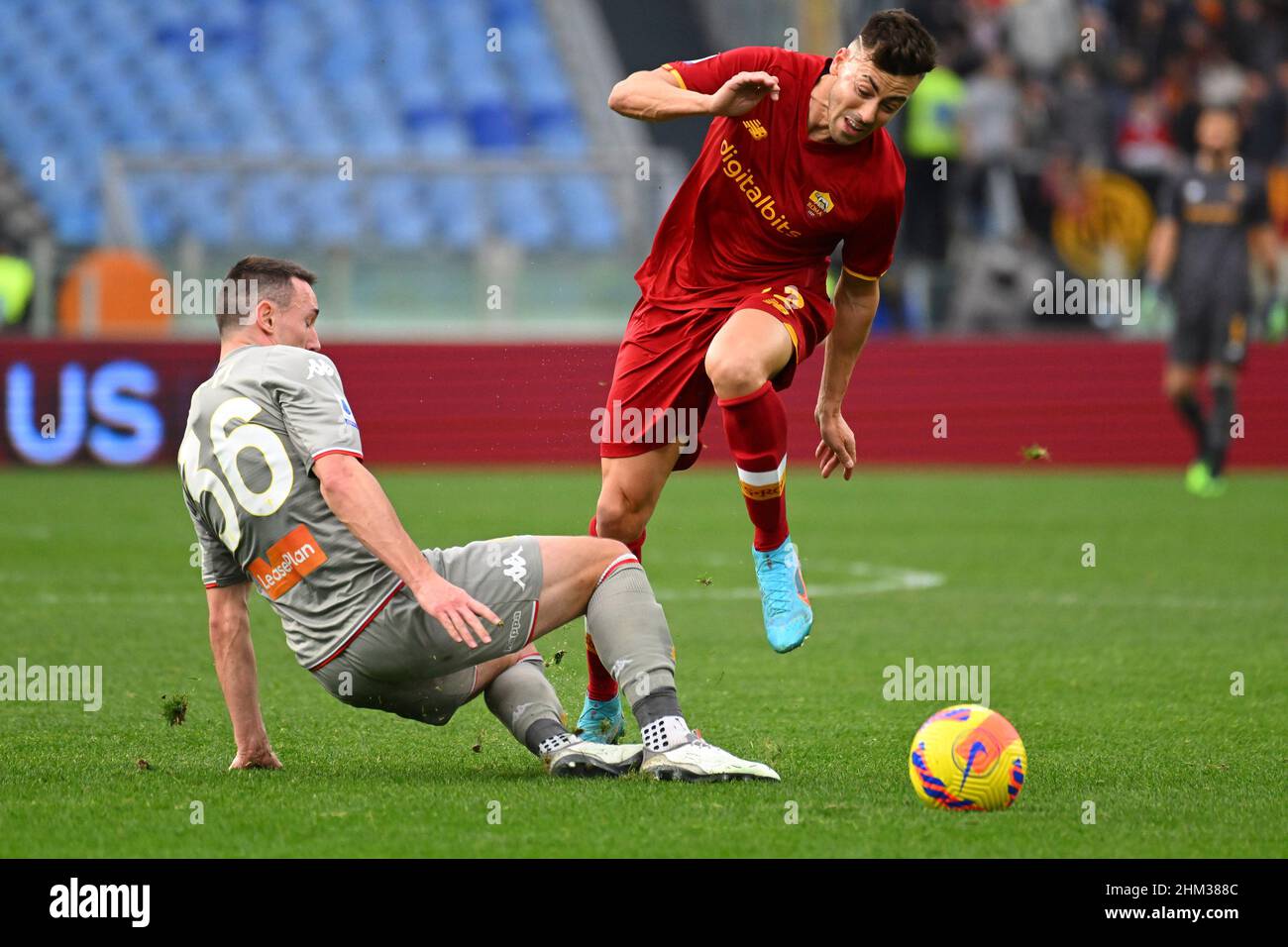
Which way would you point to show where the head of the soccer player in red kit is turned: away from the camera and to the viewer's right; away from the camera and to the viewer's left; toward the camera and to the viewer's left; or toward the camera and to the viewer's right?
toward the camera and to the viewer's right

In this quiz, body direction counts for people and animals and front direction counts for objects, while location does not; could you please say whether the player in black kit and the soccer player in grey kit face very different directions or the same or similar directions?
very different directions

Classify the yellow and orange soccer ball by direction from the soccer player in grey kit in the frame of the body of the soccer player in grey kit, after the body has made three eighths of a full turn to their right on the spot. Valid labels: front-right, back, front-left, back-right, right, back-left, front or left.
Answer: left

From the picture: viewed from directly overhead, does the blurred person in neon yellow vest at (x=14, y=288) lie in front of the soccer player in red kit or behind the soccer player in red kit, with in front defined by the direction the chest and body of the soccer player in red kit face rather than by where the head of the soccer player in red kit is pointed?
behind

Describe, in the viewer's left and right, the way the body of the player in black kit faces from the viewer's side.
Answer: facing the viewer

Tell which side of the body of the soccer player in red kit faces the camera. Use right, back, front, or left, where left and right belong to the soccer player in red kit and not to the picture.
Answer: front

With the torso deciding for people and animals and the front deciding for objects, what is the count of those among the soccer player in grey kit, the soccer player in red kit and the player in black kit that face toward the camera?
2

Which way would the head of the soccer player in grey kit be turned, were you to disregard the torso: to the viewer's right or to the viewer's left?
to the viewer's right

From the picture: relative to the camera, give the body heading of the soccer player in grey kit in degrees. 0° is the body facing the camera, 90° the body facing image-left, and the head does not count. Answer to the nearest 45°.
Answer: approximately 225°

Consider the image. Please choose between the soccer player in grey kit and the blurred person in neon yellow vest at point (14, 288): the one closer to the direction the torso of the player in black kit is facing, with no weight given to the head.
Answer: the soccer player in grey kit

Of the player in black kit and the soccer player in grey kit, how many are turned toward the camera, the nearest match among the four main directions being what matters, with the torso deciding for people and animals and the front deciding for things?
1

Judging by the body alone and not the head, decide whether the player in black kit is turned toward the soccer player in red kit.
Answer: yes

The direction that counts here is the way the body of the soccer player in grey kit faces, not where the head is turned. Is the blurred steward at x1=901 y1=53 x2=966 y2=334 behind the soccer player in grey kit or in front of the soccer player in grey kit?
in front

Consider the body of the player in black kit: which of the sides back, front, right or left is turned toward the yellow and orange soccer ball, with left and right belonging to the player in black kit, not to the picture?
front

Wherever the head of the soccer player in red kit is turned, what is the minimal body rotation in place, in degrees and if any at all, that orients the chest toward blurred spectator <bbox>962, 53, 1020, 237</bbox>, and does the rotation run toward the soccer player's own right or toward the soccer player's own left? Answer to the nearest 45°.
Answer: approximately 180°
